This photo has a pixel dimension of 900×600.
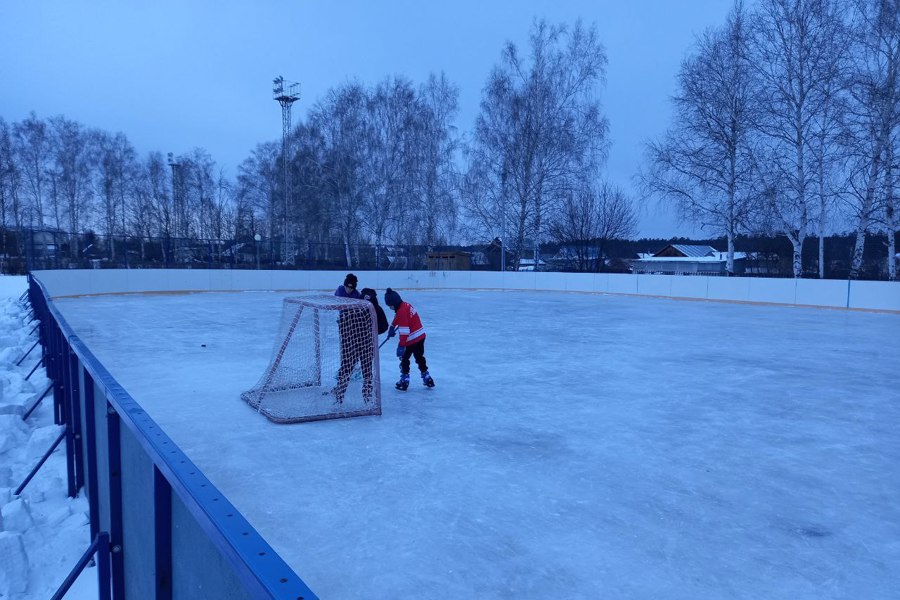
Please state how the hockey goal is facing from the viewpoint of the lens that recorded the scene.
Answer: facing away from the viewer and to the right of the viewer

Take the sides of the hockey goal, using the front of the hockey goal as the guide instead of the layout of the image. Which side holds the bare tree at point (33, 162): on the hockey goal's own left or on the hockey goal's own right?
on the hockey goal's own left

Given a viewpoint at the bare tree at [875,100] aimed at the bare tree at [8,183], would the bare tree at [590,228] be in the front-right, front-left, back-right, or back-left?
front-right

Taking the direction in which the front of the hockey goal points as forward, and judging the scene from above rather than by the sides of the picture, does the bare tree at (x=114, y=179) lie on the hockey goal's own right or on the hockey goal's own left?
on the hockey goal's own left

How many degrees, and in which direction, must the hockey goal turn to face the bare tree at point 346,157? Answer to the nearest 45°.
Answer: approximately 45° to its left

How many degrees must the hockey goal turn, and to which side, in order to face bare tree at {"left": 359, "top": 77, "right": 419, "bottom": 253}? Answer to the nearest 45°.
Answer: approximately 45° to its left

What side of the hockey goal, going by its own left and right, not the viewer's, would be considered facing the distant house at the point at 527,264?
front

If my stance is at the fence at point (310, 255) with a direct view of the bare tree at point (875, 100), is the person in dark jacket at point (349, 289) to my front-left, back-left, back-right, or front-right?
front-right

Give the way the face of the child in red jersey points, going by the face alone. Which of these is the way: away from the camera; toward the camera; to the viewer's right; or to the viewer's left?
to the viewer's left
